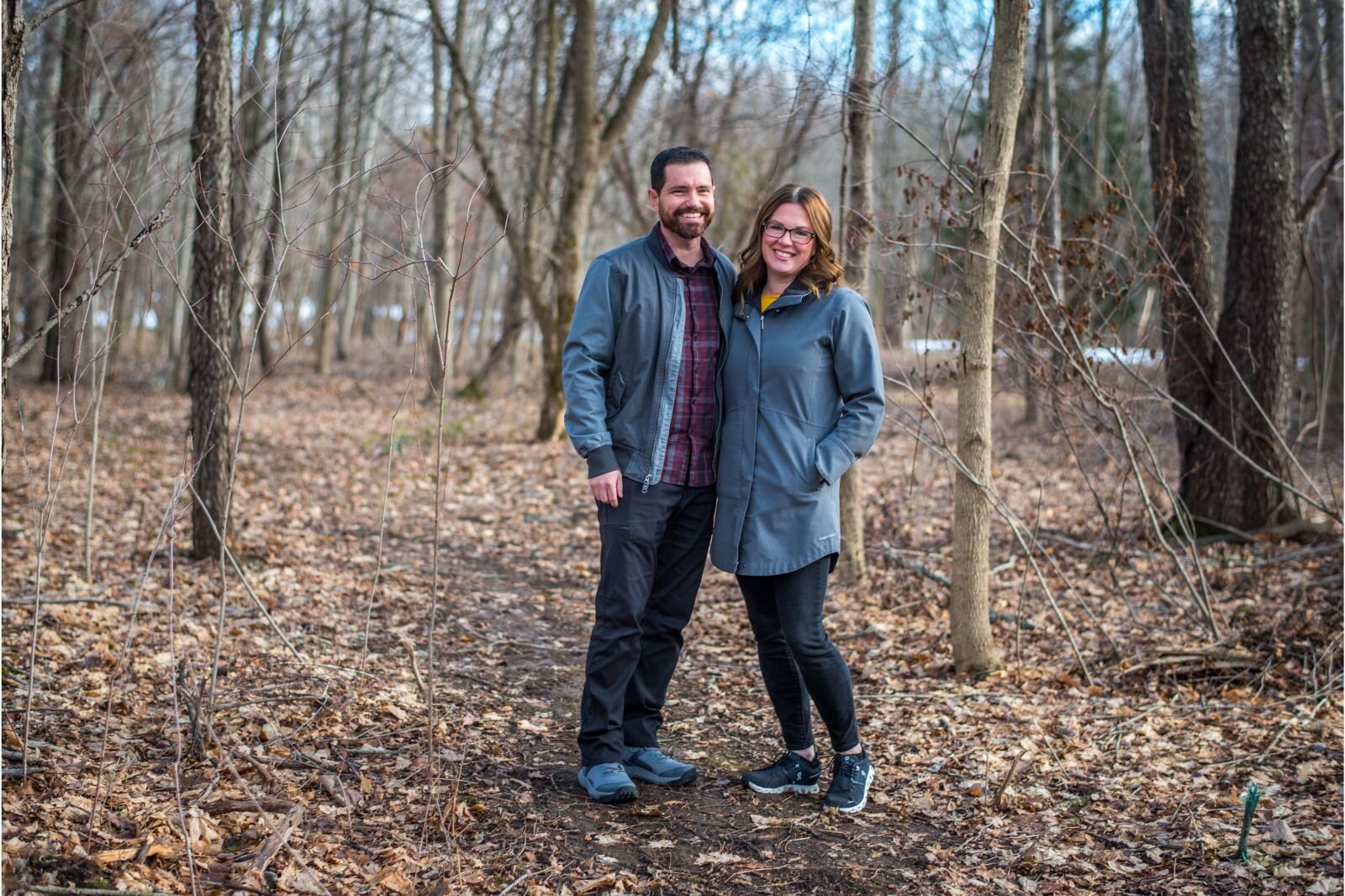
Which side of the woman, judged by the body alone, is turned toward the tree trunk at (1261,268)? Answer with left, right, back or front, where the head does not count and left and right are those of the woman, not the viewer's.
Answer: back

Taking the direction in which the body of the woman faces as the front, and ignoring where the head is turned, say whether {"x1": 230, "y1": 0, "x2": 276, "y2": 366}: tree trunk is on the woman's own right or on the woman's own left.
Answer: on the woman's own right

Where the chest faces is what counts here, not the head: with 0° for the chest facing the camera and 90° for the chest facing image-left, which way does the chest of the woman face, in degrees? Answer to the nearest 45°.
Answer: approximately 45°

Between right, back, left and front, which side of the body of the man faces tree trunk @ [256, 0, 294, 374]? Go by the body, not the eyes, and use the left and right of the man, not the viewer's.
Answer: back

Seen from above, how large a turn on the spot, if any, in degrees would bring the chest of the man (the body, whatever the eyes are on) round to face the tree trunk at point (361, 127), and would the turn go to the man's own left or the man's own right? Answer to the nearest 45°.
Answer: approximately 135° to the man's own left

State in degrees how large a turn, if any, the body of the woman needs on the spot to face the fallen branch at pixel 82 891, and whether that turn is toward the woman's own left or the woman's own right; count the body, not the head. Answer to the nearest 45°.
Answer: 0° — they already face it

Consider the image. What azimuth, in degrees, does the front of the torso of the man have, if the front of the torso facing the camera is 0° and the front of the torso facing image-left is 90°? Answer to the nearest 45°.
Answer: approximately 315°

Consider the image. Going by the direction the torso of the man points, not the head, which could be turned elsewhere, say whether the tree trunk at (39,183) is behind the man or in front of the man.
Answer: behind
